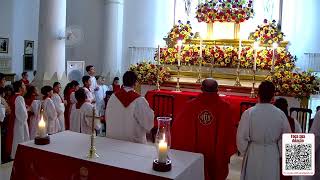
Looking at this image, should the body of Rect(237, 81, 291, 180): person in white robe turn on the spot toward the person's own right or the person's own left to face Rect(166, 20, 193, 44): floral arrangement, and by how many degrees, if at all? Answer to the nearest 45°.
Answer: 0° — they already face it

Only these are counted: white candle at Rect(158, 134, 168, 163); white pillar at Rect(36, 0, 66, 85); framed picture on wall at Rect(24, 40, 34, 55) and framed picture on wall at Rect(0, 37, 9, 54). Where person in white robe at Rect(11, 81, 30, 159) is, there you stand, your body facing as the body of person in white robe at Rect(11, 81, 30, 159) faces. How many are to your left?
3

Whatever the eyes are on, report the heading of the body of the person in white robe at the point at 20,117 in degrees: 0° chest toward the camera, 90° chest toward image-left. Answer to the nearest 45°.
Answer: approximately 270°

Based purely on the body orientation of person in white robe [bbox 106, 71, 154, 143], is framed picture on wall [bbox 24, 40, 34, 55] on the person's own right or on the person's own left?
on the person's own left

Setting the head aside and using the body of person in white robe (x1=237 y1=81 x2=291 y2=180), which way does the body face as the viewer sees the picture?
away from the camera

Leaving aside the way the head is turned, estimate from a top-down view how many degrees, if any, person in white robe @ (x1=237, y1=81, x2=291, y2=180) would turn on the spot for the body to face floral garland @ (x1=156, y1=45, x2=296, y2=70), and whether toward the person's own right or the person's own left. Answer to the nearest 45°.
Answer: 0° — they already face it

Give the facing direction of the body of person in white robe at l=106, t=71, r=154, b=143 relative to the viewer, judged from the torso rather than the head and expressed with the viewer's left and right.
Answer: facing away from the viewer and to the right of the viewer

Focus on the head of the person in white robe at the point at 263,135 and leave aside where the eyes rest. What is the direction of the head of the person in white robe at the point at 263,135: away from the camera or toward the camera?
away from the camera

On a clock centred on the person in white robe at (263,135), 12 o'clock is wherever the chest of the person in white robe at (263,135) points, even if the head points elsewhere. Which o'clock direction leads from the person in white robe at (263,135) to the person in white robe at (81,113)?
the person in white robe at (81,113) is roughly at 10 o'clock from the person in white robe at (263,135).

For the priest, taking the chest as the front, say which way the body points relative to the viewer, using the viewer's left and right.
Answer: facing away from the viewer
